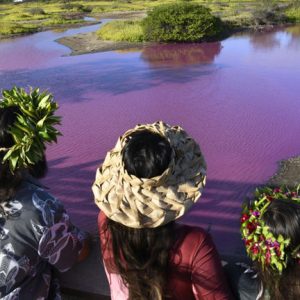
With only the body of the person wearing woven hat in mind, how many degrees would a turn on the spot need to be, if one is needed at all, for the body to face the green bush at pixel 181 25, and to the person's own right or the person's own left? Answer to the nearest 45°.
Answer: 0° — they already face it

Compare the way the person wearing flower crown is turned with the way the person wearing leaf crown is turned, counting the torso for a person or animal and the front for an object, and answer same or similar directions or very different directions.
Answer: same or similar directions

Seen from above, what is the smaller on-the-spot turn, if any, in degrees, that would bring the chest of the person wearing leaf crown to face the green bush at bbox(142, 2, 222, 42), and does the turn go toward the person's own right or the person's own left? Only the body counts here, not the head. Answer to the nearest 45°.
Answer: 0° — they already face it

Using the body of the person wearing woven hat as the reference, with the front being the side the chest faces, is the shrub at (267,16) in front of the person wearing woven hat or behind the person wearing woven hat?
in front

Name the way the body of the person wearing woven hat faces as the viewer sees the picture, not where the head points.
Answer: away from the camera

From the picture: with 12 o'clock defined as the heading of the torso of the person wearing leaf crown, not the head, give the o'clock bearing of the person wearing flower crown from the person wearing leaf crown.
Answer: The person wearing flower crown is roughly at 3 o'clock from the person wearing leaf crown.

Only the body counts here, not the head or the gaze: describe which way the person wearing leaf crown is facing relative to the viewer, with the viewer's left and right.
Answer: facing away from the viewer and to the right of the viewer

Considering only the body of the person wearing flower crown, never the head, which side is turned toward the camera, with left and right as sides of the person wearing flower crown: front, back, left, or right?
back

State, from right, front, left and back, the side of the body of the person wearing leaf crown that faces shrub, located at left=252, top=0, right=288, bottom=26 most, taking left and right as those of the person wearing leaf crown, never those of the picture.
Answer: front

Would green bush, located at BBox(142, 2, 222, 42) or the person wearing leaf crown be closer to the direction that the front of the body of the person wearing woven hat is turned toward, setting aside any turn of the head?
the green bush

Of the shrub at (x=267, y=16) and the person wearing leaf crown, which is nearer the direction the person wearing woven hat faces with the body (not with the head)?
the shrub

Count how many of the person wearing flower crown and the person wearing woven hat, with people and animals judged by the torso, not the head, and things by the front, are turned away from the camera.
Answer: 2

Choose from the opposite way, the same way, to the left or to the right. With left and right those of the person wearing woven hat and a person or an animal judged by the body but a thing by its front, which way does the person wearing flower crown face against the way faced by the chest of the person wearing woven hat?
the same way

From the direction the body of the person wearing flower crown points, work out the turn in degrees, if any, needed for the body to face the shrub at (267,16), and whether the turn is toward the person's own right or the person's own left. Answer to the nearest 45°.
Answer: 0° — they already face it
